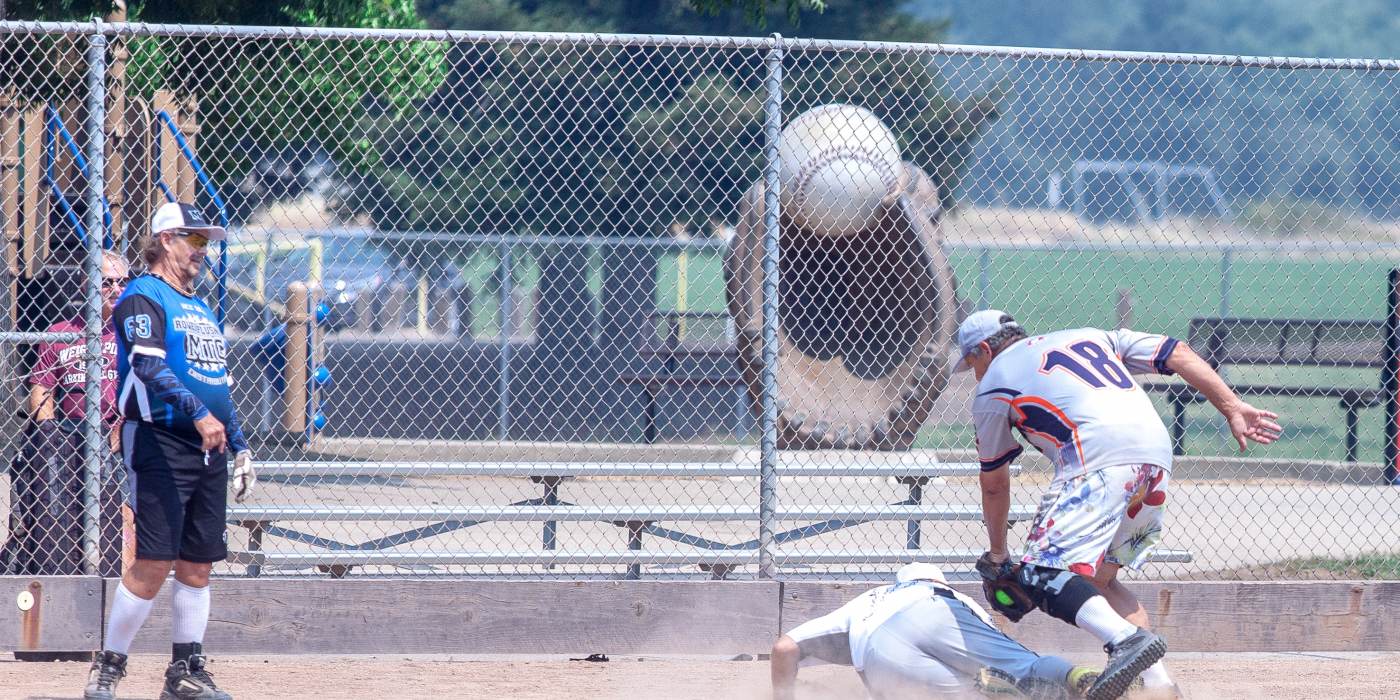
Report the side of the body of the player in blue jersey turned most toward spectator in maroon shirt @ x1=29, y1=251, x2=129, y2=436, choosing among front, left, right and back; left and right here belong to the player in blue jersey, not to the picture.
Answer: back

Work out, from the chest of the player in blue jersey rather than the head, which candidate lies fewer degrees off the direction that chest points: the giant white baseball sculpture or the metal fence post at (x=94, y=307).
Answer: the giant white baseball sculpture

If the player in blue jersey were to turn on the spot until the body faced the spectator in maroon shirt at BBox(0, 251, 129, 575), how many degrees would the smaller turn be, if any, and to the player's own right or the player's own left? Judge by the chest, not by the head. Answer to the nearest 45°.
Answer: approximately 135° to the player's own left

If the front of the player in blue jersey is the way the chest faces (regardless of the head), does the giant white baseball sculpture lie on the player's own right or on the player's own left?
on the player's own left

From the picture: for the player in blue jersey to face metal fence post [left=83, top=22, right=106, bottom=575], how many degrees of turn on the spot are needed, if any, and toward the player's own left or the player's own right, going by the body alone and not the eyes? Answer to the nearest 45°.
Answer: approximately 180°

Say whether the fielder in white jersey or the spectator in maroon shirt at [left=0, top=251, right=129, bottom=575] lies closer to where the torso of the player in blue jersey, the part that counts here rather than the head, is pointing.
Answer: the fielder in white jersey

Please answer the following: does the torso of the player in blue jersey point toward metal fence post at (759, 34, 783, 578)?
no

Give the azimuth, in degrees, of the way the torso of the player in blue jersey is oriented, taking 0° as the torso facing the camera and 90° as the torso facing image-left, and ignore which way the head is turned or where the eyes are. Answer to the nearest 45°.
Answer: approximately 315°
